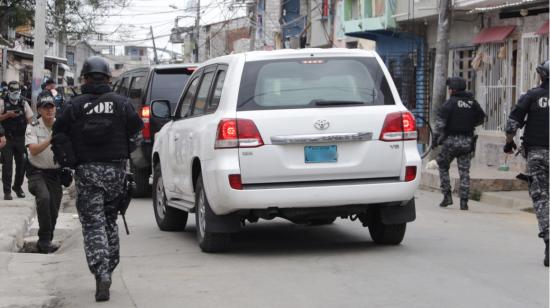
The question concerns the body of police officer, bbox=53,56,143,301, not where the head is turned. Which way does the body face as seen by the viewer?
away from the camera

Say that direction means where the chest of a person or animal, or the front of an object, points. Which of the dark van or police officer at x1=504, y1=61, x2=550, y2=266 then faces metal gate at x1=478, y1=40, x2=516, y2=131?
the police officer

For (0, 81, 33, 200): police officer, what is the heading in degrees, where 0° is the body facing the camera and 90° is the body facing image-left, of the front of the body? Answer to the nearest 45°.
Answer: approximately 0°

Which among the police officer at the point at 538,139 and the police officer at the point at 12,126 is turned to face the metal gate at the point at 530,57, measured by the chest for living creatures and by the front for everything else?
the police officer at the point at 538,139

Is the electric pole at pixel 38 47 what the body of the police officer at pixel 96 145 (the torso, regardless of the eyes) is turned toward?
yes

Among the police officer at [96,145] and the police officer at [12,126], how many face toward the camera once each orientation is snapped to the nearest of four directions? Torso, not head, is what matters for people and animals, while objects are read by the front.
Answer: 1

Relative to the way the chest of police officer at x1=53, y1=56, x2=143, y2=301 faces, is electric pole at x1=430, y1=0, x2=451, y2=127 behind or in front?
in front

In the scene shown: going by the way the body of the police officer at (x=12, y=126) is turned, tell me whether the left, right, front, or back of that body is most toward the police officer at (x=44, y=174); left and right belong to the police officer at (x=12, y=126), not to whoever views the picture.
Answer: front

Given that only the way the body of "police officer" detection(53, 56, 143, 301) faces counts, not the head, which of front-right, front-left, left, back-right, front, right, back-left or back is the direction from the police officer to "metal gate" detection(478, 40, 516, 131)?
front-right

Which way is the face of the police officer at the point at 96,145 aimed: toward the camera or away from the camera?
away from the camera

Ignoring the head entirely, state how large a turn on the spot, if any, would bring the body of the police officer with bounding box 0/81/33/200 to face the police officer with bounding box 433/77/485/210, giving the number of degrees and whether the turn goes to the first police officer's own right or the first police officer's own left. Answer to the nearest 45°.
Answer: approximately 45° to the first police officer's own left

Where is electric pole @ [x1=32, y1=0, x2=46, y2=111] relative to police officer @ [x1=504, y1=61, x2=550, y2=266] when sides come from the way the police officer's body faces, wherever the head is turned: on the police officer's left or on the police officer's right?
on the police officer's left

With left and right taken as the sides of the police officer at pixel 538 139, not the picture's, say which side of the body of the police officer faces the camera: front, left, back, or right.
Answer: back

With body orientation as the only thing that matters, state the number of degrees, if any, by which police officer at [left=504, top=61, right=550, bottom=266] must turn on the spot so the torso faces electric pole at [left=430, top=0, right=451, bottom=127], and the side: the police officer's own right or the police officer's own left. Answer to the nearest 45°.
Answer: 0° — they already face it

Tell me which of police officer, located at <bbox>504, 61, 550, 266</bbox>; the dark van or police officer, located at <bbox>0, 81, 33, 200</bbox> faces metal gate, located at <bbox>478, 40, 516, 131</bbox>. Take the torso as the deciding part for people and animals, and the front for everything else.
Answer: police officer, located at <bbox>504, 61, 550, 266</bbox>

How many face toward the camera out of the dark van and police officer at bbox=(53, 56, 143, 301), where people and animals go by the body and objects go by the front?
0

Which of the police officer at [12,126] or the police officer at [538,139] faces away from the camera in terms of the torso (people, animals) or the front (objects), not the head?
the police officer at [538,139]
